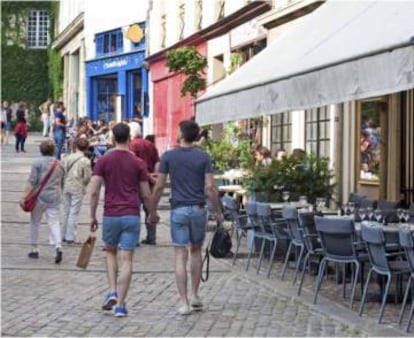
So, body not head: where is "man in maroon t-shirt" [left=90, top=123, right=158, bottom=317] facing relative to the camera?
away from the camera

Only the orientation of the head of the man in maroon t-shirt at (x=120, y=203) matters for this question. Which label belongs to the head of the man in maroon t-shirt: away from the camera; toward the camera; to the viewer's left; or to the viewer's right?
away from the camera

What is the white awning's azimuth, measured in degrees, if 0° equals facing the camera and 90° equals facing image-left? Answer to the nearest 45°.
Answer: approximately 45°

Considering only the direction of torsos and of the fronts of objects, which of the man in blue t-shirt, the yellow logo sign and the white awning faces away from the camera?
the man in blue t-shirt

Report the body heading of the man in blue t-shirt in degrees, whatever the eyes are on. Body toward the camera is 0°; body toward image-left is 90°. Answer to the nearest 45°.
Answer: approximately 180°

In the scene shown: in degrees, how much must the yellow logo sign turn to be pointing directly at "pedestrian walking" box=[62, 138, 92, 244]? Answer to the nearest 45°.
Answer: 0° — it already faces them
